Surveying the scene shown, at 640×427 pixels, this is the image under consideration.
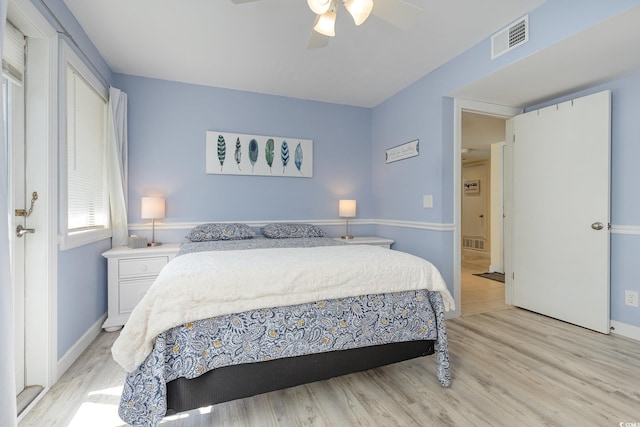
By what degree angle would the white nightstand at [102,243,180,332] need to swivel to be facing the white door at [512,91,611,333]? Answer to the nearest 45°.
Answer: approximately 45° to its left

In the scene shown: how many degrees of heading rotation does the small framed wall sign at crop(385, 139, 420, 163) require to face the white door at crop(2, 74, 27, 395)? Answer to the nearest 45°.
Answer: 0° — it already faces it

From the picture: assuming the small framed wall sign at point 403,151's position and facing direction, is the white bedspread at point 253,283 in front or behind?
in front

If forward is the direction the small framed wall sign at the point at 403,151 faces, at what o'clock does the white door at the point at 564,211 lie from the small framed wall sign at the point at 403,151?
The white door is roughly at 8 o'clock from the small framed wall sign.

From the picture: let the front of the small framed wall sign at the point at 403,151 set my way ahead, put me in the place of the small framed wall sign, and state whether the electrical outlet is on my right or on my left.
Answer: on my left

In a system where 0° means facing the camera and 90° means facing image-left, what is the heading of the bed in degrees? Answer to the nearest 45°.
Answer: approximately 0°

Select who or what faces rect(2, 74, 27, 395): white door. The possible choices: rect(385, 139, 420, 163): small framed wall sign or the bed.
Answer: the small framed wall sign

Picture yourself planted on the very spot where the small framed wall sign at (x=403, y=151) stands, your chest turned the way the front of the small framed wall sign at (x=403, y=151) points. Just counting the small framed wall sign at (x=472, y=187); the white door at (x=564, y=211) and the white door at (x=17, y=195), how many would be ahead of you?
1

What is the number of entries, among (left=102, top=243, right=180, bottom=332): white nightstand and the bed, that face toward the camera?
2

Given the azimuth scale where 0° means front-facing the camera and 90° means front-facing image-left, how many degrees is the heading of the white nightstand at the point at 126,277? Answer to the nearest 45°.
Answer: approximately 0°

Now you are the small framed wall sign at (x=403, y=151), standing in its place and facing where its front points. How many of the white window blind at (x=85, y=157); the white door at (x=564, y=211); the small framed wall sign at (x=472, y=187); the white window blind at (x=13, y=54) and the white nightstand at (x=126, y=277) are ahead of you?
3

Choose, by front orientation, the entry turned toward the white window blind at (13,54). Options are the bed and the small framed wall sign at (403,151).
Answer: the small framed wall sign

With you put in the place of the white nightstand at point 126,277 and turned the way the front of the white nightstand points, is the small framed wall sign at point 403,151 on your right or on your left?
on your left
